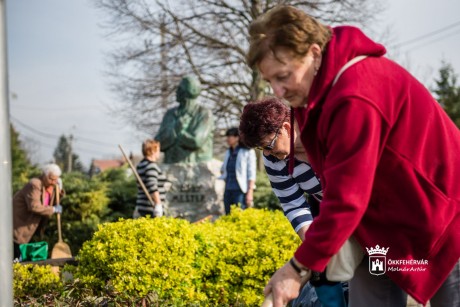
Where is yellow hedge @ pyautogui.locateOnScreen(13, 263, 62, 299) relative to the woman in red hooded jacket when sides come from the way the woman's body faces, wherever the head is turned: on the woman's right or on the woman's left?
on the woman's right

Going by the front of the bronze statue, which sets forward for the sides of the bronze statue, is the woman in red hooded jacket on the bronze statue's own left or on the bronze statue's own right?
on the bronze statue's own left

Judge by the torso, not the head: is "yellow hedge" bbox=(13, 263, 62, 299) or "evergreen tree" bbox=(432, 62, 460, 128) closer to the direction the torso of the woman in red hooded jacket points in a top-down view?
the yellow hedge

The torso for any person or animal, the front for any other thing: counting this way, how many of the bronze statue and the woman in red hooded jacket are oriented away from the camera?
0

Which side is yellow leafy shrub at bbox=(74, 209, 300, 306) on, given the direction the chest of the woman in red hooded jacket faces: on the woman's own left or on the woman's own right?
on the woman's own right

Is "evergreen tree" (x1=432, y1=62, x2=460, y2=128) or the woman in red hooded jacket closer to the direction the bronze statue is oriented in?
the woman in red hooded jacket

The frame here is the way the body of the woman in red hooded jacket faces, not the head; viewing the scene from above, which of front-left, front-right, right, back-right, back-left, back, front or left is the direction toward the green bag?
front-right

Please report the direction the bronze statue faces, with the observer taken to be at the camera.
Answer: facing the viewer and to the left of the viewer

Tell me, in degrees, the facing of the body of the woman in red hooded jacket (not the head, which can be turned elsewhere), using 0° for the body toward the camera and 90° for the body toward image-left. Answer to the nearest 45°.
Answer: approximately 90°

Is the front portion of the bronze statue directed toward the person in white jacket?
no

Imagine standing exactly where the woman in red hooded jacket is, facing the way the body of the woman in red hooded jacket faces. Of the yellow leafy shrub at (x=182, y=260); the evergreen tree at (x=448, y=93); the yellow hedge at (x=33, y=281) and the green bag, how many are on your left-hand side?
0

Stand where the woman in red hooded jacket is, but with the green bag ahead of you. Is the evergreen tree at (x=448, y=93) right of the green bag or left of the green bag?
right

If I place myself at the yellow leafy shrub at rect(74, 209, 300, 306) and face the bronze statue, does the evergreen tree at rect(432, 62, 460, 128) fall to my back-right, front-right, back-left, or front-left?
front-right

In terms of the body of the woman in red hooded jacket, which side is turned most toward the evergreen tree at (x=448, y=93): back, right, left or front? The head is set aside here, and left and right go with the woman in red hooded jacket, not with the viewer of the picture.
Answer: right

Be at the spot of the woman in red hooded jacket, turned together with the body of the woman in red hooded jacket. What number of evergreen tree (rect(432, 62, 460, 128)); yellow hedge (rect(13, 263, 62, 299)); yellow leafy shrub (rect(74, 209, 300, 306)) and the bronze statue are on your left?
0

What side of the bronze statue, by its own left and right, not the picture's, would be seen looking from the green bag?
front

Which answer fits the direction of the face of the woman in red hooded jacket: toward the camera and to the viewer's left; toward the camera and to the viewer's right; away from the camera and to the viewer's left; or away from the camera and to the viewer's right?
toward the camera and to the viewer's left
